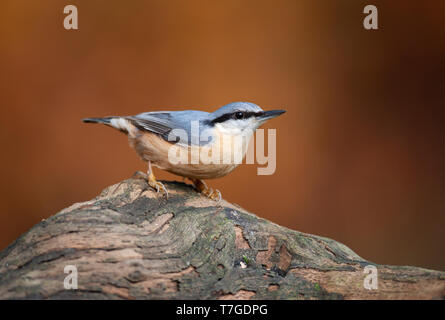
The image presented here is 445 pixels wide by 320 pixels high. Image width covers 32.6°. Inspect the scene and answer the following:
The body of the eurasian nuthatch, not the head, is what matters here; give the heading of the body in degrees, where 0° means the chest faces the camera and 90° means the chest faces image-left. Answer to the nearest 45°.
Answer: approximately 270°
